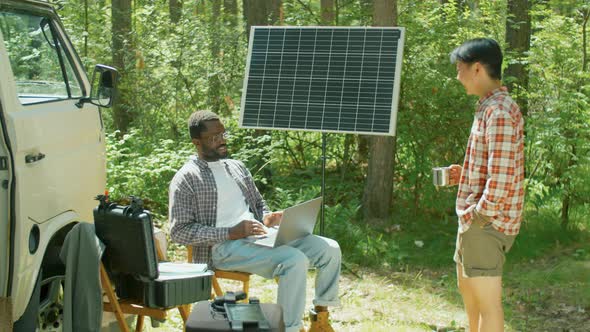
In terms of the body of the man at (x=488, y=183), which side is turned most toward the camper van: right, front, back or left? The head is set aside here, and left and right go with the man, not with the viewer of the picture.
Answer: front

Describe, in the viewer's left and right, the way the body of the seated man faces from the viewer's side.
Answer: facing the viewer and to the right of the viewer

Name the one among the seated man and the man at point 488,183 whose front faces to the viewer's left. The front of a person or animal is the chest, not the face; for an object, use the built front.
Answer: the man

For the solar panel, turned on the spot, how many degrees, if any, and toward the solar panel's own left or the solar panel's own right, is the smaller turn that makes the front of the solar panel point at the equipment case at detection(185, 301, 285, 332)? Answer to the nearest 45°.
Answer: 0° — it already faces it

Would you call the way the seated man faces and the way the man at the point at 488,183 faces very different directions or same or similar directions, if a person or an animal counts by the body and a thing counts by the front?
very different directions

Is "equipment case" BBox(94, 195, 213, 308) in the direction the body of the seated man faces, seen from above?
no

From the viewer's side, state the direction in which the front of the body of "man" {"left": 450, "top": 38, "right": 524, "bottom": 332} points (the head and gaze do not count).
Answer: to the viewer's left

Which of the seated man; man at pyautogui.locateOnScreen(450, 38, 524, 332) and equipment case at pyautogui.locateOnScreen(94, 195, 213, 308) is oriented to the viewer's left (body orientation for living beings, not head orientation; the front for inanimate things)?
the man

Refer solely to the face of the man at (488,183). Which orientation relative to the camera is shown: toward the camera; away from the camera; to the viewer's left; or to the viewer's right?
to the viewer's left

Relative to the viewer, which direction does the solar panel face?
toward the camera

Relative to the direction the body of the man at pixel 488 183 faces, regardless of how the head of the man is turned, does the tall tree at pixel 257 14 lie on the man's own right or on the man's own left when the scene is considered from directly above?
on the man's own right

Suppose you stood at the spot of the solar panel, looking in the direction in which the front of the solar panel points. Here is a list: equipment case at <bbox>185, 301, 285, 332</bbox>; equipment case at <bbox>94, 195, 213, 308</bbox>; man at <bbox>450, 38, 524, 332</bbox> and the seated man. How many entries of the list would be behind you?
0

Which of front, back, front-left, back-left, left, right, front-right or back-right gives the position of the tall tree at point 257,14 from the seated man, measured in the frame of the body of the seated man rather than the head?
back-left

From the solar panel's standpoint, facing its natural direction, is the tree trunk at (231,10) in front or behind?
behind
